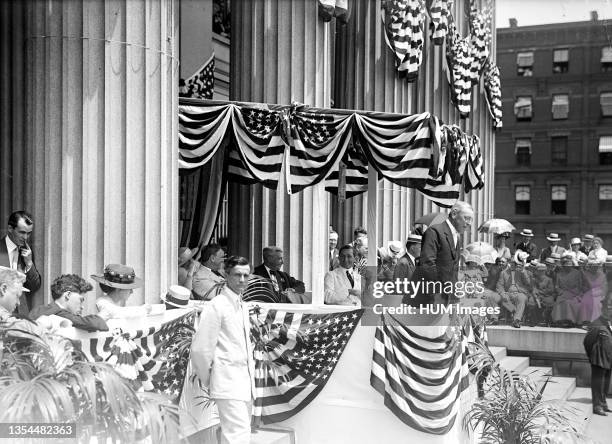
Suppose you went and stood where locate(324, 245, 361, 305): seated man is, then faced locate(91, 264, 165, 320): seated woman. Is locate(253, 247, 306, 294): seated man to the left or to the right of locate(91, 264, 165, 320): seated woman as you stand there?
right

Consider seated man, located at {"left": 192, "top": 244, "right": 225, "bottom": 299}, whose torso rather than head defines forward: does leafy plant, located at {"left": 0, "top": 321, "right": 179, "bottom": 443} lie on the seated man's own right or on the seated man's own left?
on the seated man's own right

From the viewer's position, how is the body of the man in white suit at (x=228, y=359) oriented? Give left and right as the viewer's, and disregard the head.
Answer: facing the viewer and to the right of the viewer

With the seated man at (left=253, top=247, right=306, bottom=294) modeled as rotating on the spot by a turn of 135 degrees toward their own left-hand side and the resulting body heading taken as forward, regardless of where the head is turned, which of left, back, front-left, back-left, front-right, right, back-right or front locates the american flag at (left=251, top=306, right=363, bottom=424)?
back

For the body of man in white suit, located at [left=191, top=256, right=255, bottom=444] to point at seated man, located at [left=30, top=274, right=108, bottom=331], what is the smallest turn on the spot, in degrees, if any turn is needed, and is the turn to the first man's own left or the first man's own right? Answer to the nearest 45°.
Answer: approximately 135° to the first man's own right

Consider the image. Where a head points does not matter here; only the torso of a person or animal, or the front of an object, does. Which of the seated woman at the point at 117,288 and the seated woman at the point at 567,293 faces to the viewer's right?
the seated woman at the point at 117,288

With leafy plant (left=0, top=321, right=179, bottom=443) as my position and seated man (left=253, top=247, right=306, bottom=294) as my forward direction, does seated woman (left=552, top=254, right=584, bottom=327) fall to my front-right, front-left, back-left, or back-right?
front-right

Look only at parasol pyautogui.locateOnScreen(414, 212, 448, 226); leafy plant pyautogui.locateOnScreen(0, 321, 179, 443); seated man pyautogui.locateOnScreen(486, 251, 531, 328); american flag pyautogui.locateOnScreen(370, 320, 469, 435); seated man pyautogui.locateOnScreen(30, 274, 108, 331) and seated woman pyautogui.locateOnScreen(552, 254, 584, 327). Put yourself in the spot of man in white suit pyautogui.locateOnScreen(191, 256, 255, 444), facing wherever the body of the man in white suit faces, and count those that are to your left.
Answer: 4

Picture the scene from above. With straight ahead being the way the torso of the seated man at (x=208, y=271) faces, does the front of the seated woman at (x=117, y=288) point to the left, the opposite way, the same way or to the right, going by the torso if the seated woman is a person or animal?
the same way

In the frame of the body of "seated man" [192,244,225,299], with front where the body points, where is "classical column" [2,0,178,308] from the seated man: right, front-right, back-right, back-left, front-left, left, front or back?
back-right

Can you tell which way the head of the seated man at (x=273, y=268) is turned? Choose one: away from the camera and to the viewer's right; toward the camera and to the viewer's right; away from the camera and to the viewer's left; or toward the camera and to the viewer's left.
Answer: toward the camera and to the viewer's right
